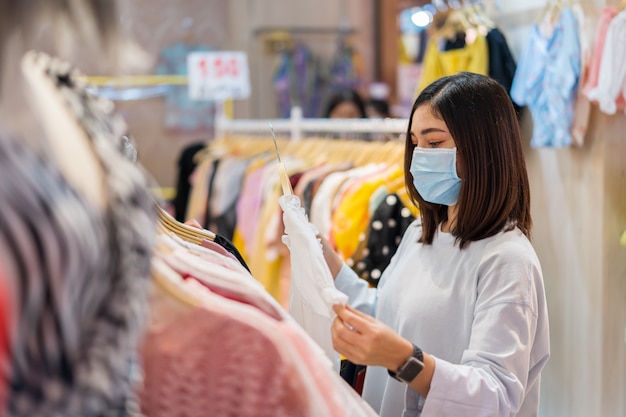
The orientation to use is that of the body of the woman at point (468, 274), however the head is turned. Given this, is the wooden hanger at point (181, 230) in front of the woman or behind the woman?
in front

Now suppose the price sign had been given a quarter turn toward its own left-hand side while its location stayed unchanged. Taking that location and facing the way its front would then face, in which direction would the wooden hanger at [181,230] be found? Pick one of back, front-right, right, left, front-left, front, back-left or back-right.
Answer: right

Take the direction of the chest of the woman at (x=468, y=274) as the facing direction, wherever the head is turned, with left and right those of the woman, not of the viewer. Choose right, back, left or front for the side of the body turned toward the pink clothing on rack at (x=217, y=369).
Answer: front

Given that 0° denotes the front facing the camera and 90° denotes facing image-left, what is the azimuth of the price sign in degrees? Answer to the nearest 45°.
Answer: approximately 0°

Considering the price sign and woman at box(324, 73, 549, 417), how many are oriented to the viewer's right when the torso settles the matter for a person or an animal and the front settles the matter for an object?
0

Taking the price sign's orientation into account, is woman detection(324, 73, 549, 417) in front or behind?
in front

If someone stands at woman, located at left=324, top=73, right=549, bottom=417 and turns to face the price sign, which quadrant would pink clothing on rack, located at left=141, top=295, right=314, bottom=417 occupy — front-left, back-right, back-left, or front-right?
back-left

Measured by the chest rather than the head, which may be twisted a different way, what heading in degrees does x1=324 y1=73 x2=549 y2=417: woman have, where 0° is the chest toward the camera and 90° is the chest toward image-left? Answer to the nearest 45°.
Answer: approximately 45°
